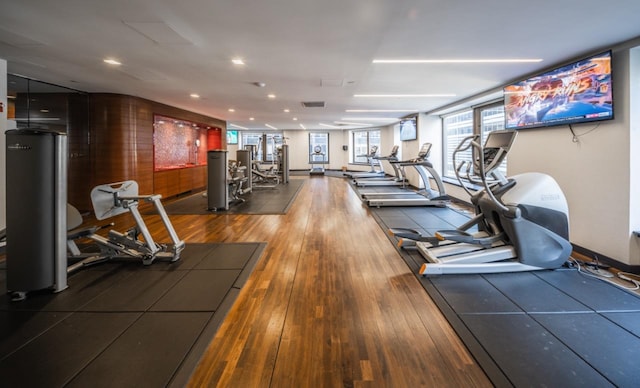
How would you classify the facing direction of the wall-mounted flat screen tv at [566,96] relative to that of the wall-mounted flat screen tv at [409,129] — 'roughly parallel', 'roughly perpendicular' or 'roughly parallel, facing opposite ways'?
roughly parallel

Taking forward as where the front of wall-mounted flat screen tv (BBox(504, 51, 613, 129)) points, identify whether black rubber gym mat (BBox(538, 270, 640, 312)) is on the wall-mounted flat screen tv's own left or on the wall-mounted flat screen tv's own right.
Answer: on the wall-mounted flat screen tv's own left

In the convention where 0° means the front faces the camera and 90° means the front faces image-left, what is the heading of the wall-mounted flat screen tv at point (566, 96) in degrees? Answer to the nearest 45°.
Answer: approximately 45°

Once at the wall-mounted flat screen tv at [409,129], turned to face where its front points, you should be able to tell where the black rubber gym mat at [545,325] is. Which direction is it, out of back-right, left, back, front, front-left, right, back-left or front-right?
front-left

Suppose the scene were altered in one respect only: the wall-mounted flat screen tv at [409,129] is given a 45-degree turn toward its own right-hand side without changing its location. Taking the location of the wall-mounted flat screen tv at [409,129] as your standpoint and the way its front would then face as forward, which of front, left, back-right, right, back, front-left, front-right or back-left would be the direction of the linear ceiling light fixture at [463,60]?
left

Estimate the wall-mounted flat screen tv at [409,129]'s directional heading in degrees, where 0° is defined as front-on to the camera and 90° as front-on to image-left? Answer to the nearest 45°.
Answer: approximately 45°

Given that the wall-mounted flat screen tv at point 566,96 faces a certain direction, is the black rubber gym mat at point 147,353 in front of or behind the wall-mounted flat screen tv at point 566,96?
in front

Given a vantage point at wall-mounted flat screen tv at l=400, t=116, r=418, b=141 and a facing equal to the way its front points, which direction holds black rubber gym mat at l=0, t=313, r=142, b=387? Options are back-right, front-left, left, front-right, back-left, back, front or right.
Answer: front-left

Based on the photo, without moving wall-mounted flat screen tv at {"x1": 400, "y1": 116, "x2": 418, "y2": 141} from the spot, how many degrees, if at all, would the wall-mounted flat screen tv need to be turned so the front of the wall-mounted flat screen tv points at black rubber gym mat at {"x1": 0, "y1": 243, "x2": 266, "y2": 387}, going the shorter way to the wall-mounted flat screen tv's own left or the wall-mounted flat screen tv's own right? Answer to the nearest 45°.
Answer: approximately 45° to the wall-mounted flat screen tv's own left

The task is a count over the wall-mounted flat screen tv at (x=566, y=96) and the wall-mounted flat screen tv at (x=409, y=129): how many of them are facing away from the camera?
0

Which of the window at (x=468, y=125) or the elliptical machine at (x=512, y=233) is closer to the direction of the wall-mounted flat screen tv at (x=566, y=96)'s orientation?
the elliptical machine
